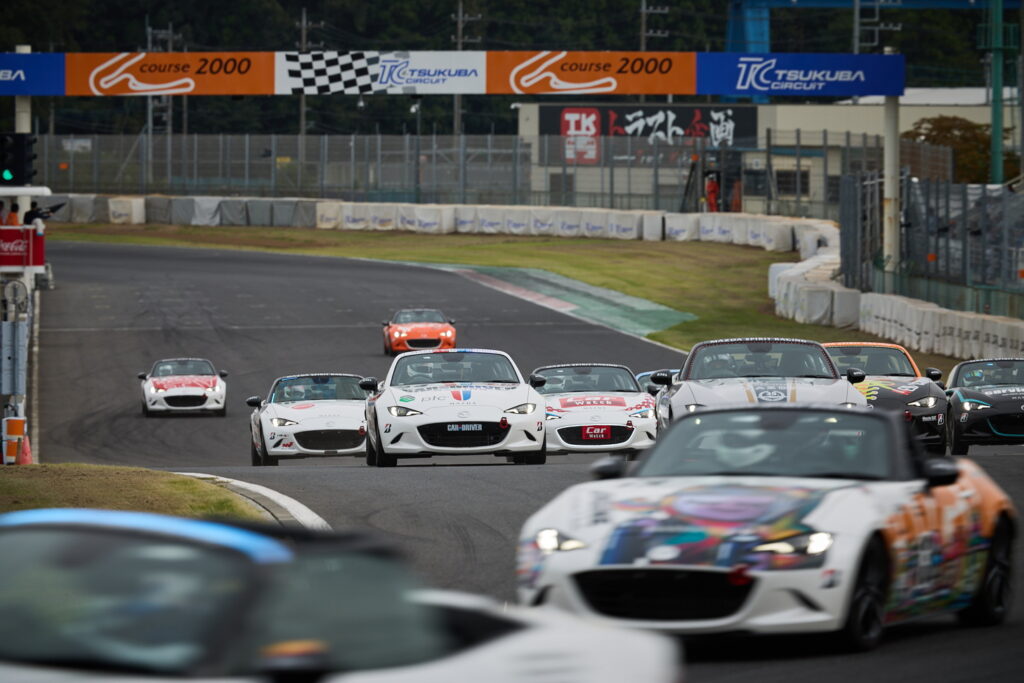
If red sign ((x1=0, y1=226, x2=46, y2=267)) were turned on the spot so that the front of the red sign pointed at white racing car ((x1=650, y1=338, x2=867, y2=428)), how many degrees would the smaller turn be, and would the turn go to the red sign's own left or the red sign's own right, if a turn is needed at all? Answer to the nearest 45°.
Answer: approximately 45° to the red sign's own left

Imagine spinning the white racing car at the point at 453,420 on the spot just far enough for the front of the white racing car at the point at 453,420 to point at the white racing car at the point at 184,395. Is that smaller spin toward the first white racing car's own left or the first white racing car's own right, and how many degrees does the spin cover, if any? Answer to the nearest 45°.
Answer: approximately 180°

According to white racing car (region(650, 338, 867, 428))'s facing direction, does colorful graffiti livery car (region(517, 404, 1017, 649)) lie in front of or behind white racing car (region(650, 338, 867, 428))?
in front

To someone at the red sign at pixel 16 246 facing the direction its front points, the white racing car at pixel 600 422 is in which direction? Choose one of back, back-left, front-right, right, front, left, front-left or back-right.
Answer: front-left

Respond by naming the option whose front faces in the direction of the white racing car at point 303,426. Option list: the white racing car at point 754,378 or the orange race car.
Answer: the orange race car

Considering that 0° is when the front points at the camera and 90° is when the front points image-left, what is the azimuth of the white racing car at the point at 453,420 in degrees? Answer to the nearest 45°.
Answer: approximately 0°
